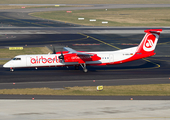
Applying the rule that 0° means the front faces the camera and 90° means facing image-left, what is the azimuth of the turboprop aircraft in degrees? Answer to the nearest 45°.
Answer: approximately 90°
